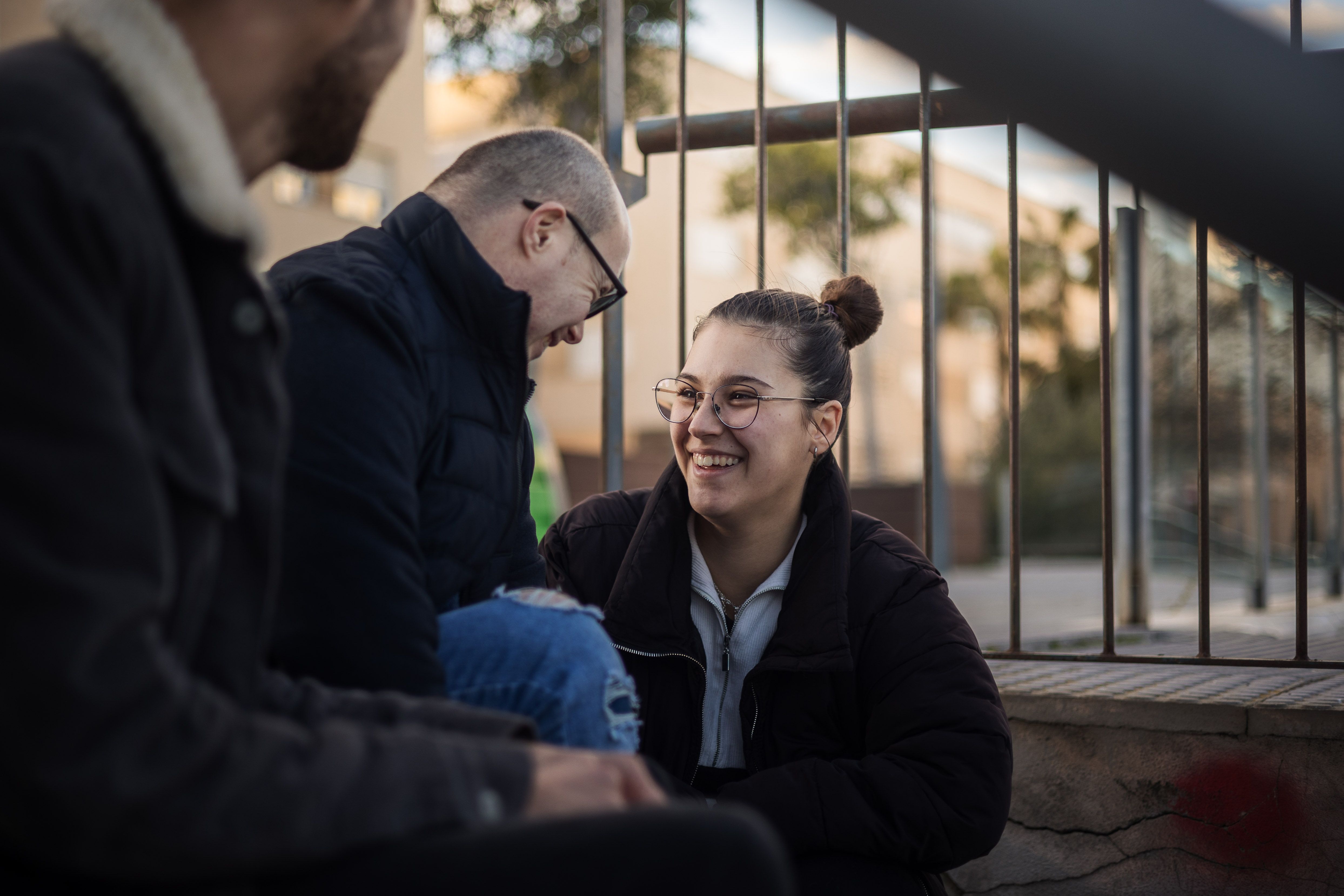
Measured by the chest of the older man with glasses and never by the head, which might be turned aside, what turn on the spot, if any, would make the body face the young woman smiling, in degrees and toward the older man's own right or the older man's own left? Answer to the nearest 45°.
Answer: approximately 45° to the older man's own left

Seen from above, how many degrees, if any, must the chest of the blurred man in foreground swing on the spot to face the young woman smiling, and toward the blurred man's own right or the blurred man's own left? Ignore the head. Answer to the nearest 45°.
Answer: approximately 45° to the blurred man's own left

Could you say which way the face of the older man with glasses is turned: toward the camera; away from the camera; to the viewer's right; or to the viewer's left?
to the viewer's right

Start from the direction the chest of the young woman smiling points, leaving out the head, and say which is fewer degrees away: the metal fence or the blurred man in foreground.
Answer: the blurred man in foreground

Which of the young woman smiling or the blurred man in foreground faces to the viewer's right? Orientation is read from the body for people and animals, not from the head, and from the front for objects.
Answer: the blurred man in foreground

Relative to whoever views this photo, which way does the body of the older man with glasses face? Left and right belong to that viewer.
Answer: facing to the right of the viewer

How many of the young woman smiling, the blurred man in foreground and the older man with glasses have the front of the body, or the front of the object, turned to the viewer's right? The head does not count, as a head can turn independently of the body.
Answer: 2

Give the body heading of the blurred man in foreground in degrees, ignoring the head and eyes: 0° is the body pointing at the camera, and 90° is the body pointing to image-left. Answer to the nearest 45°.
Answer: approximately 270°

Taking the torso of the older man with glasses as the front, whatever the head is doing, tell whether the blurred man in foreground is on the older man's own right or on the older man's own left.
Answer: on the older man's own right

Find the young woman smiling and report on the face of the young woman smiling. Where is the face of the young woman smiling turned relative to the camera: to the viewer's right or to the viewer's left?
to the viewer's left

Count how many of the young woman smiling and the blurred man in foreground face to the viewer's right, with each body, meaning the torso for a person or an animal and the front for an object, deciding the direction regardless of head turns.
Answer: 1
